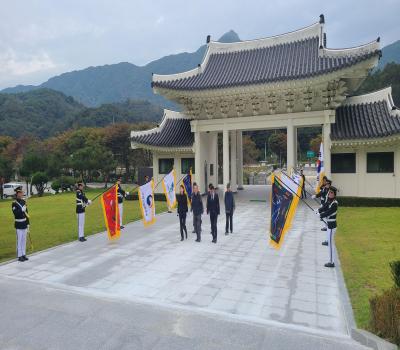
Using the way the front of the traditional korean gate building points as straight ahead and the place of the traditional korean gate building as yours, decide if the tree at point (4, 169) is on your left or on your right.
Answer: on your right

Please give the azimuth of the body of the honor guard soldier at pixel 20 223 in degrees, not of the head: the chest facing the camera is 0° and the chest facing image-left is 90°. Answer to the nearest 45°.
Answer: approximately 315°

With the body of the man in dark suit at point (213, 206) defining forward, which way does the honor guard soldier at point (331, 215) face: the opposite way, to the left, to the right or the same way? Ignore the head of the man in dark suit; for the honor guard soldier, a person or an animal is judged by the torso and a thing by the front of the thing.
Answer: to the right

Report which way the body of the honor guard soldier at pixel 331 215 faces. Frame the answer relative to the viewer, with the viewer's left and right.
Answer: facing to the left of the viewer

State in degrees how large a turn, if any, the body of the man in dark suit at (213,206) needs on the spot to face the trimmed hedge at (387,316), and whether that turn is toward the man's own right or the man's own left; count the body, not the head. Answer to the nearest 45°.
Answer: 0° — they already face it

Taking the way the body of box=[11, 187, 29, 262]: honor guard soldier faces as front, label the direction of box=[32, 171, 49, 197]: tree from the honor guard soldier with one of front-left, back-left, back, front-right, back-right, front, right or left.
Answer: back-left

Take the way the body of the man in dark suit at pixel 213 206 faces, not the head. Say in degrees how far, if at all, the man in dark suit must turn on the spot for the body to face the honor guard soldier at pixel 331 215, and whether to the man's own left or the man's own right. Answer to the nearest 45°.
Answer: approximately 45° to the man's own left

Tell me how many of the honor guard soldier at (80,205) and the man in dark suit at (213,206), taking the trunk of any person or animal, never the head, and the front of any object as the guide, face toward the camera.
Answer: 1

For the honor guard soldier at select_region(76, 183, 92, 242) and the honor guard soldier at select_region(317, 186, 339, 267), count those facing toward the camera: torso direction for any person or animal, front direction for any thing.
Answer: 0

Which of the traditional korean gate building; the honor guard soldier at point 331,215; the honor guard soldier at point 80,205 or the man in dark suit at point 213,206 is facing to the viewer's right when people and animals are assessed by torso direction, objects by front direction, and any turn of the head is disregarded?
the honor guard soldier at point 80,205

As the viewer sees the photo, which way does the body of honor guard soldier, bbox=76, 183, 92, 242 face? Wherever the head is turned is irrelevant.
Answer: to the viewer's right

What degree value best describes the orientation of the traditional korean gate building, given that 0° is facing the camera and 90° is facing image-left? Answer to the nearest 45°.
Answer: approximately 45°

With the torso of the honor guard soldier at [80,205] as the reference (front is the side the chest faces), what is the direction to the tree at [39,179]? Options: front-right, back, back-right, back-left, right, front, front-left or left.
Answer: left

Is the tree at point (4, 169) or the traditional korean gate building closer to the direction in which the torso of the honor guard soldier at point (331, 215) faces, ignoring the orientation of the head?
the tree

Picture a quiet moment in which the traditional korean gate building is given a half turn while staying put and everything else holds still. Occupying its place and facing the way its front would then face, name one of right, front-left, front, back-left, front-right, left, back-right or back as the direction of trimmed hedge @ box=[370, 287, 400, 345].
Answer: back-right
